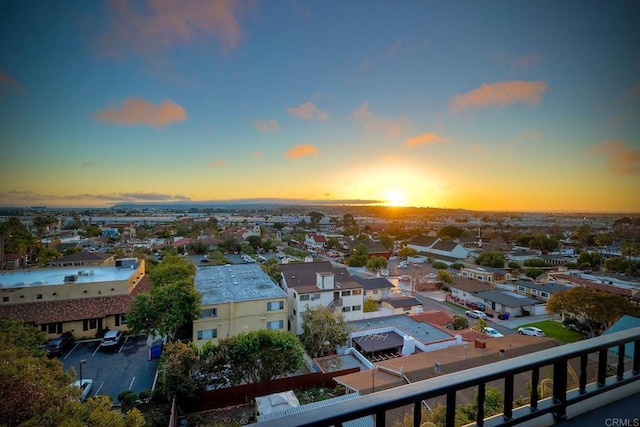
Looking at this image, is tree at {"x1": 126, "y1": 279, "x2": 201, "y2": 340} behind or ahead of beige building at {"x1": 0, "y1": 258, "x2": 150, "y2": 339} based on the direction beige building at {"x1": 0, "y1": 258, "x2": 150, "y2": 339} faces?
ahead

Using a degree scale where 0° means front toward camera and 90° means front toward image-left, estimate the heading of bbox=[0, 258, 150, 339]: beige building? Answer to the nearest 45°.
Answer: approximately 0°

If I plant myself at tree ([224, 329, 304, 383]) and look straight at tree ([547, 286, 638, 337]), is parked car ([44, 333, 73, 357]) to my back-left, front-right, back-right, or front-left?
back-left

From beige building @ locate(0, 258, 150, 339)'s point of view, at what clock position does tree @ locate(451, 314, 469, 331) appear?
The tree is roughly at 10 o'clock from the beige building.

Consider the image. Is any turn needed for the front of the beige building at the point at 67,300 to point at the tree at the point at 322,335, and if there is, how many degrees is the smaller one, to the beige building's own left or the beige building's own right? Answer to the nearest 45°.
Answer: approximately 45° to the beige building's own left

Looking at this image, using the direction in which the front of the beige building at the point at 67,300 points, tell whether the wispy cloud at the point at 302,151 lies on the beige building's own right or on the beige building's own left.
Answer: on the beige building's own left
